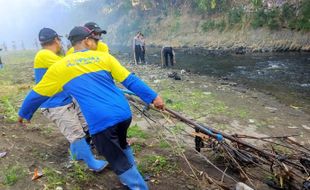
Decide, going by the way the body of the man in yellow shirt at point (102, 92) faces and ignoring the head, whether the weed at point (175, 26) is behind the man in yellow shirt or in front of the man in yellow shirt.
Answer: in front

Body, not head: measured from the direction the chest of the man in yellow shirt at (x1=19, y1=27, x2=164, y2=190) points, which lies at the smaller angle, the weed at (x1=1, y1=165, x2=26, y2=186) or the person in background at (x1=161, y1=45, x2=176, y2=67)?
the person in background

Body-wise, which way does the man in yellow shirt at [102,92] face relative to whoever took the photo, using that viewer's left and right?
facing away from the viewer

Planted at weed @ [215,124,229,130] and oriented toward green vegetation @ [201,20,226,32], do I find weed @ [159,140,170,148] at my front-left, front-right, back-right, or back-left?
back-left

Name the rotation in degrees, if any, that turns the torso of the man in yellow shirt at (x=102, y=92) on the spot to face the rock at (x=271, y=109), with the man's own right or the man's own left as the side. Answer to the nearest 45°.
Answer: approximately 45° to the man's own right
